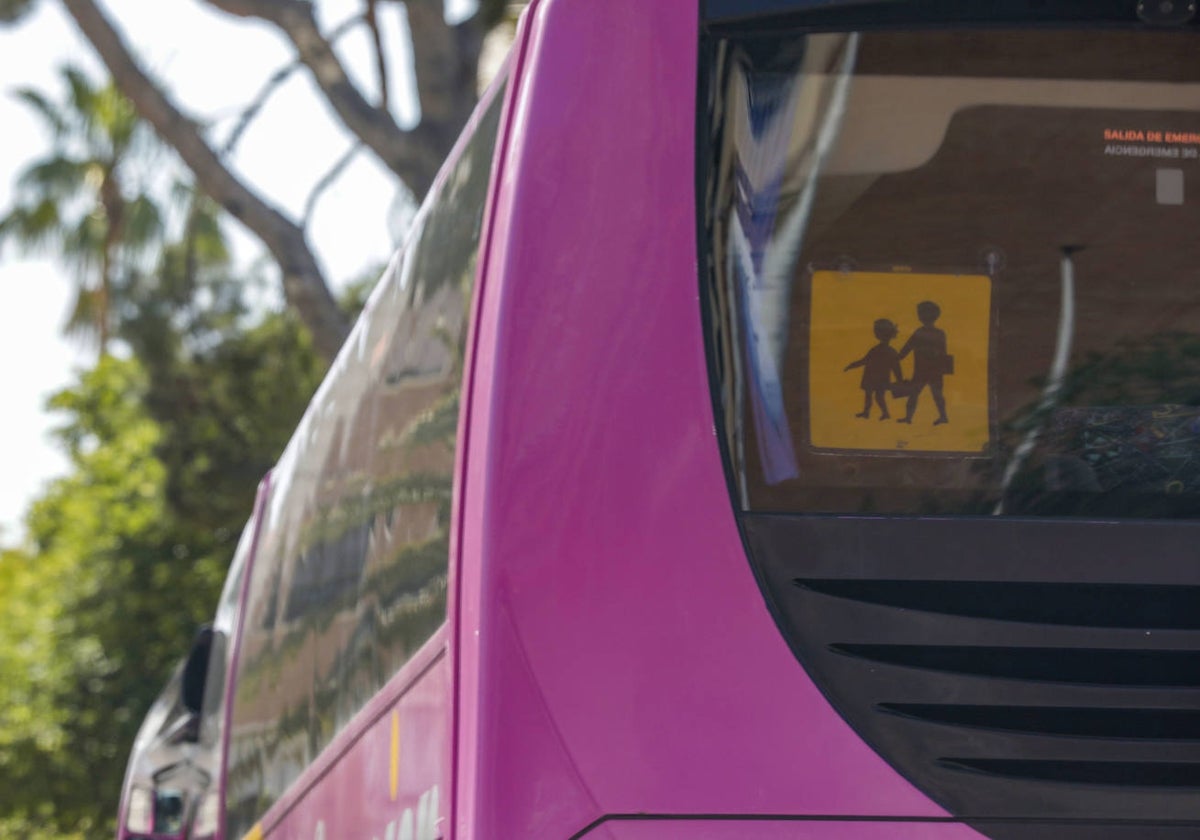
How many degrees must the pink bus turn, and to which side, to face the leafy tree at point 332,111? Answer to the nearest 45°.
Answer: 0° — it already faces it

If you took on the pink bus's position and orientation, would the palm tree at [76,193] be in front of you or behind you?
in front

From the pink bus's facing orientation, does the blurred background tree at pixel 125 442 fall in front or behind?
in front

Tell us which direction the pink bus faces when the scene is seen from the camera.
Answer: facing away from the viewer
